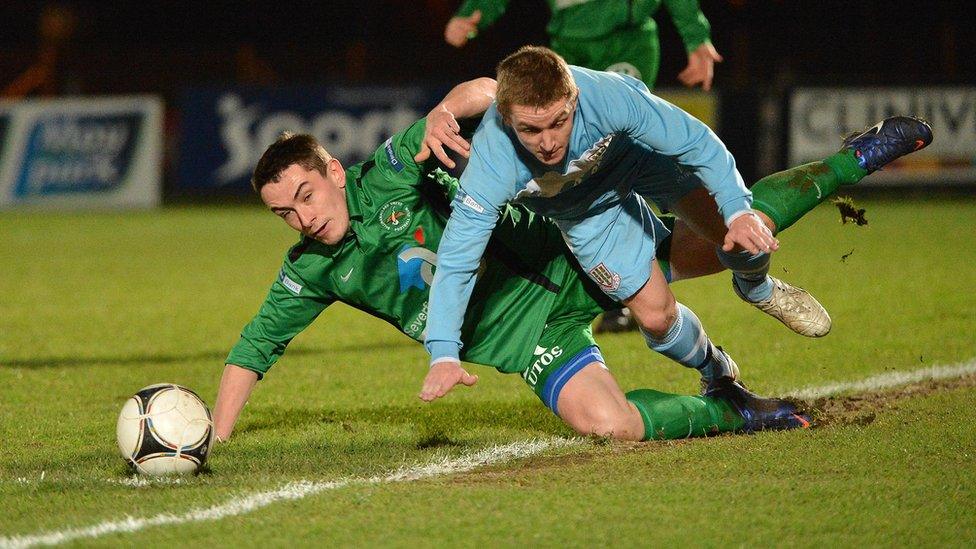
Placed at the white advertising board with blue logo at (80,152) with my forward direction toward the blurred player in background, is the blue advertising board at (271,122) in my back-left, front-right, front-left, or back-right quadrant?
front-left

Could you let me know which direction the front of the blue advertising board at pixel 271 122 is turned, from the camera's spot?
facing the viewer

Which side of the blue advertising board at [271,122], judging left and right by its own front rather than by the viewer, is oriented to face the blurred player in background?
front

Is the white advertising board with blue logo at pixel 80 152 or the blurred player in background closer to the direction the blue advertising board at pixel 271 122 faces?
the blurred player in background

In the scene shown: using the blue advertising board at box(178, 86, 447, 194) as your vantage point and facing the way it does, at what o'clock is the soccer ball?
The soccer ball is roughly at 12 o'clock from the blue advertising board.

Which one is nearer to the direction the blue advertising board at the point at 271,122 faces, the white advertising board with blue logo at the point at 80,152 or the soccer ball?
the soccer ball

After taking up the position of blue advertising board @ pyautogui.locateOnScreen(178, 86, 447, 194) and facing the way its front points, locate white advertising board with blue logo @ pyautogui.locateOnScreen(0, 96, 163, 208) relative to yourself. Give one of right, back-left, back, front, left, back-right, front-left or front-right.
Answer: right
